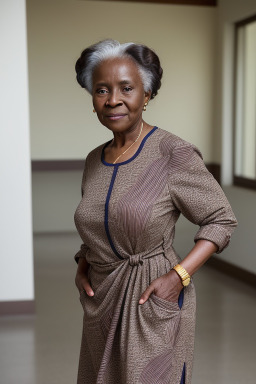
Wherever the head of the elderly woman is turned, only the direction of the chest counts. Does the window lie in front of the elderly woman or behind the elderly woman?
behind

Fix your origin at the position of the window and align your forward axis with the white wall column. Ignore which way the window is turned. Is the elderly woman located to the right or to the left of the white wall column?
left

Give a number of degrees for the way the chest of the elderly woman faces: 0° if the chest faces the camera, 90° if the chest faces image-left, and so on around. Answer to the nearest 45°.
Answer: approximately 45°

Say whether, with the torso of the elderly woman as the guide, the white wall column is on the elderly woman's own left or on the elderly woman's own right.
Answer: on the elderly woman's own right
